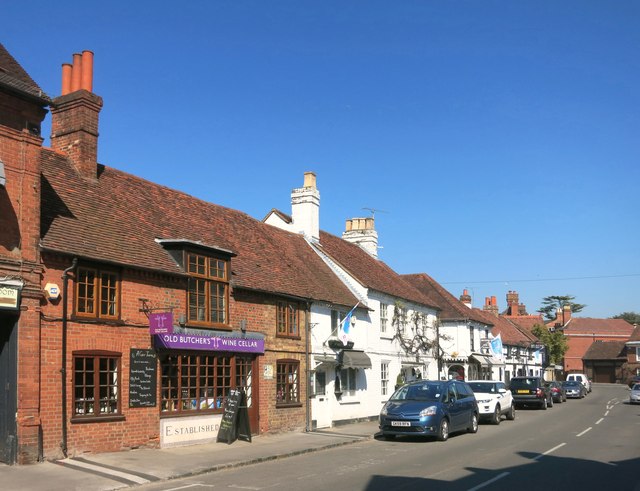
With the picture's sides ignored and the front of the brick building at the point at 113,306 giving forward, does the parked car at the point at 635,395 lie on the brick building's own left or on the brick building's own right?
on the brick building's own left

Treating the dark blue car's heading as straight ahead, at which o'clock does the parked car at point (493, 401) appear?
The parked car is roughly at 5 o'clock from the dark blue car.

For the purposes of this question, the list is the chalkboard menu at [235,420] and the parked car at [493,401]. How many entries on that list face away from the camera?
0

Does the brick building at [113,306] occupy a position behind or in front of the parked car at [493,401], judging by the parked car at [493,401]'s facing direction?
in front

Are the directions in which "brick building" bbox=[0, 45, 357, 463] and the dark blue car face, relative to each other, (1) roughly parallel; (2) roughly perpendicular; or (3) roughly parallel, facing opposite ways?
roughly perpendicular

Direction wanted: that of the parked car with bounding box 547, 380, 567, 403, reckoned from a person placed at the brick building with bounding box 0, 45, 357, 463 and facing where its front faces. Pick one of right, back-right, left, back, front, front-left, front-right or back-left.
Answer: left

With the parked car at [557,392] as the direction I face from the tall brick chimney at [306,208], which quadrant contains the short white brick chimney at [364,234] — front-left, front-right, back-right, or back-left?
front-left

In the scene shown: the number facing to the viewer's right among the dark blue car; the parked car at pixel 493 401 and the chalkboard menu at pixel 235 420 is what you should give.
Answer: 0

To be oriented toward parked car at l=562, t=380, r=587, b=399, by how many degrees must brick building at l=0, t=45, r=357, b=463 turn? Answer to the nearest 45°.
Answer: approximately 90° to its left

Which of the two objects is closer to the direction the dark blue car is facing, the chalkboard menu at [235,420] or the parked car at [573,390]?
the chalkboard menu

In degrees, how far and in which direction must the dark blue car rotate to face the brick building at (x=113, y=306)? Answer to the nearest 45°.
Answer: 0° — it already faces it

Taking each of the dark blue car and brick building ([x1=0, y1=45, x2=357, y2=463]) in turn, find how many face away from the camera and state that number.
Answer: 0

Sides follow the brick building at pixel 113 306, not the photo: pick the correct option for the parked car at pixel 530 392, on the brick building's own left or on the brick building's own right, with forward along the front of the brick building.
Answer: on the brick building's own left

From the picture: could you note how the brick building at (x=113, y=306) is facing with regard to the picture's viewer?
facing the viewer and to the right of the viewer

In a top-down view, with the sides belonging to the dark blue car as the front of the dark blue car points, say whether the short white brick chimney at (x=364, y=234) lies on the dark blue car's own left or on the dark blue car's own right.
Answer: on the dark blue car's own right

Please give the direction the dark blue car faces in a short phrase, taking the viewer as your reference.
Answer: facing the viewer and to the left of the viewer
